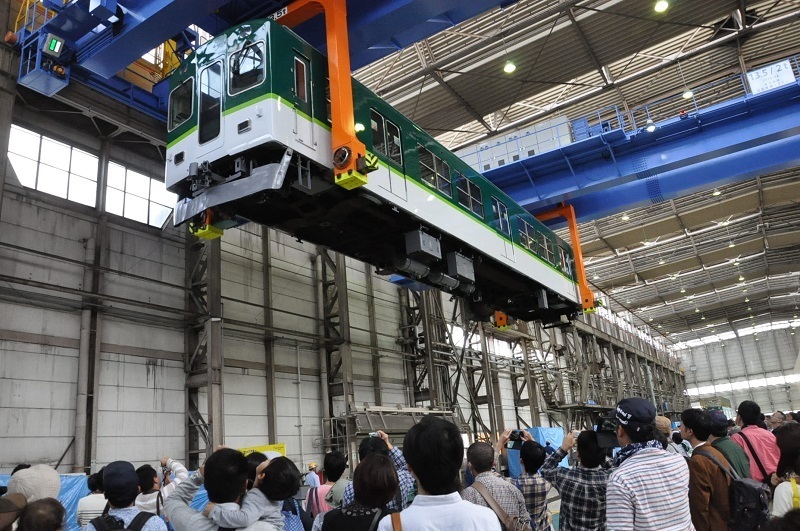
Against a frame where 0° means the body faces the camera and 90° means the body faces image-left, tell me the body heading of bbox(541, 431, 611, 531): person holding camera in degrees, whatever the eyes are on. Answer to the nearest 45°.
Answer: approximately 135°

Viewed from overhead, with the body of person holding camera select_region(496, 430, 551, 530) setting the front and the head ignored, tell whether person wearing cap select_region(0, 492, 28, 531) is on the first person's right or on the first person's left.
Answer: on the first person's left

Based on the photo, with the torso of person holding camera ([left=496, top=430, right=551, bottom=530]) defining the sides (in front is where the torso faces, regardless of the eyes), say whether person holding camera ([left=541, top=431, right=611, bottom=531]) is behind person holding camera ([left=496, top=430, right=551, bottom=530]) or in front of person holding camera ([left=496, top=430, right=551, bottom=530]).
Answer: behind

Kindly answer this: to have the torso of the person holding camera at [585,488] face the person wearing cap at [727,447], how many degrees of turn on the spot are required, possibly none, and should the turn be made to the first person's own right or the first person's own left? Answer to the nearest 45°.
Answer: approximately 90° to the first person's own right

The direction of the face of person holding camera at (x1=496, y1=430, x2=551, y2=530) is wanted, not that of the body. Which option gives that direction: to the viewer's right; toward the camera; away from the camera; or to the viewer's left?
away from the camera

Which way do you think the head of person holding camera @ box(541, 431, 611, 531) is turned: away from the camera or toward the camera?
away from the camera

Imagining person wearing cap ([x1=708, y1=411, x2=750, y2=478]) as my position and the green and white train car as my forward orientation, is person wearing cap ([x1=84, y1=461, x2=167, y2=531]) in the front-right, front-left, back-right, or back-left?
back-left

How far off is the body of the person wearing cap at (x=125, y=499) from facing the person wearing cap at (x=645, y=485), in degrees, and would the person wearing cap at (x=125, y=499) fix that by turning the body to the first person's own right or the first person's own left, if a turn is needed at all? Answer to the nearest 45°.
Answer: approximately 135° to the first person's own right

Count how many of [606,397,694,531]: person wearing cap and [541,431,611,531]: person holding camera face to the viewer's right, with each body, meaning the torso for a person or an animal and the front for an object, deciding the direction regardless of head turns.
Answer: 0

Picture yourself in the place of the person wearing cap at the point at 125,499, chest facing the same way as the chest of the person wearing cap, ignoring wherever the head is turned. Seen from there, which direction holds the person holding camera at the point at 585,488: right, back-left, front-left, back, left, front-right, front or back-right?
right

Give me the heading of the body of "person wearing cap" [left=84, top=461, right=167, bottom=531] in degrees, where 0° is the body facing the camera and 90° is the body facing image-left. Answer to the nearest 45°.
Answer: approximately 180°

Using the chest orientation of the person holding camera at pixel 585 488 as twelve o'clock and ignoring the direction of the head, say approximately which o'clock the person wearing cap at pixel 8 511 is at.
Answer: The person wearing cap is roughly at 9 o'clock from the person holding camera.

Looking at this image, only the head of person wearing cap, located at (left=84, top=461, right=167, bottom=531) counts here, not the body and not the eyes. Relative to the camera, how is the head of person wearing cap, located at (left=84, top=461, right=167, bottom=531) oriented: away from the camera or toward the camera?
away from the camera

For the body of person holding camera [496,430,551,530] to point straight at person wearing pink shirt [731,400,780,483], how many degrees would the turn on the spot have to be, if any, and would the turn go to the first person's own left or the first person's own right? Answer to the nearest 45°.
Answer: approximately 90° to the first person's own right

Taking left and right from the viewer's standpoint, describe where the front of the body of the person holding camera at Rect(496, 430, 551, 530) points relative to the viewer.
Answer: facing away from the viewer and to the left of the viewer

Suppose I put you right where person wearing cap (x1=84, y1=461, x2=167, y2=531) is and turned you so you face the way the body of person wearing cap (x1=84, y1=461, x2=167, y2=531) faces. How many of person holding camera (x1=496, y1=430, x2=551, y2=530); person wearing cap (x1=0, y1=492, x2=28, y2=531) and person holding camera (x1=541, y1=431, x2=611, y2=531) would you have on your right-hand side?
2
